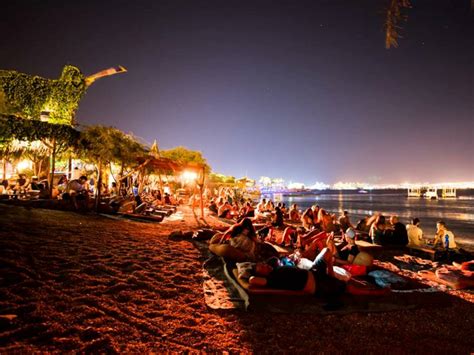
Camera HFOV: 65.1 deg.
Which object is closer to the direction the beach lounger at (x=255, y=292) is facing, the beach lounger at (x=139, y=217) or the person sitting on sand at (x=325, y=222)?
the person sitting on sand

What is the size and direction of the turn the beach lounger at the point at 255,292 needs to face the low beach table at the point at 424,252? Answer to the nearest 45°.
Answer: approximately 45° to its left

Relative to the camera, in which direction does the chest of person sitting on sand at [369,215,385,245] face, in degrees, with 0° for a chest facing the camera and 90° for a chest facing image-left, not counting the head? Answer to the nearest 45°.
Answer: approximately 225°

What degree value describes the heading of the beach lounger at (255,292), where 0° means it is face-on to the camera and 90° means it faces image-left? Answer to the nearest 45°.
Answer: approximately 270°

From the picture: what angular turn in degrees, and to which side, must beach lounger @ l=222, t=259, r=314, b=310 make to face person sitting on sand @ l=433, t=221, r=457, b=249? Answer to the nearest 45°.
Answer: approximately 45° to its left
